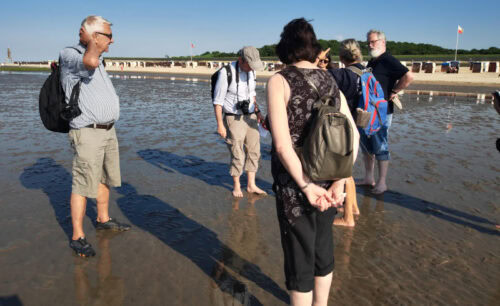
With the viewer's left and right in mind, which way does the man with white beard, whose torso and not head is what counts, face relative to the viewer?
facing the viewer and to the left of the viewer

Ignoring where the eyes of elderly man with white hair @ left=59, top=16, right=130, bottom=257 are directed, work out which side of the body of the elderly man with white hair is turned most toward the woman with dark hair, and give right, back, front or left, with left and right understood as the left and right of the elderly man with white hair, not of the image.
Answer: front

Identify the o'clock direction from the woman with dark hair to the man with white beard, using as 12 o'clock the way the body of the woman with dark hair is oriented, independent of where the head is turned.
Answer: The man with white beard is roughly at 2 o'clock from the woman with dark hair.

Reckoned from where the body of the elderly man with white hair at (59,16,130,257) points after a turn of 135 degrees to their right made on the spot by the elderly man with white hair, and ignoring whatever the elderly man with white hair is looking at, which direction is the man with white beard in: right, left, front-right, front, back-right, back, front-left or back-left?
back

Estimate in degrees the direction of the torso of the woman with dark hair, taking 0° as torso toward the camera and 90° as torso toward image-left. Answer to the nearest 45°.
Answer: approximately 135°

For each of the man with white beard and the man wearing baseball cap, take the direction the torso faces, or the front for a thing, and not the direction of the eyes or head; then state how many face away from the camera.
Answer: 0

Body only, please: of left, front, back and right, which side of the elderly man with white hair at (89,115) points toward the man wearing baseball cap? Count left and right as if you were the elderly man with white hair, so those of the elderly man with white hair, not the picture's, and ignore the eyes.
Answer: left

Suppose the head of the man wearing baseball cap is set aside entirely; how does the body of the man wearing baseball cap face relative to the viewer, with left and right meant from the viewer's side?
facing the viewer and to the right of the viewer

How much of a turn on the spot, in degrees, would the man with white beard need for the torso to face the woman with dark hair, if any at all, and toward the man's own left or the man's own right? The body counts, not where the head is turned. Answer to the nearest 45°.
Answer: approximately 45° to the man's own left

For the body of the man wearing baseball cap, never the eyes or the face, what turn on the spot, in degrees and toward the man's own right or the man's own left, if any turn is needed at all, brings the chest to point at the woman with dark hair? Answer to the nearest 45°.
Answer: approximately 45° to the man's own right

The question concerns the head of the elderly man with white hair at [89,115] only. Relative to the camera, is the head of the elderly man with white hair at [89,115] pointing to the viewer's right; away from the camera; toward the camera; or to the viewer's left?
to the viewer's right

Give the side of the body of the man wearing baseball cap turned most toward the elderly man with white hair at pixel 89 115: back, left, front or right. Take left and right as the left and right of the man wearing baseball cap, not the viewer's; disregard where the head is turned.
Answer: right

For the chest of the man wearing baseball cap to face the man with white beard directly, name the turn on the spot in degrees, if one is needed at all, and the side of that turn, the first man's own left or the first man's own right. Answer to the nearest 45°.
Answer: approximately 45° to the first man's own left

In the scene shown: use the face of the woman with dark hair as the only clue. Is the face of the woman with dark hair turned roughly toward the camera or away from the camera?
away from the camera

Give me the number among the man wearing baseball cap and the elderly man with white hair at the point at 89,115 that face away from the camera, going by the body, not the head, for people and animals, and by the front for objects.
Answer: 0
